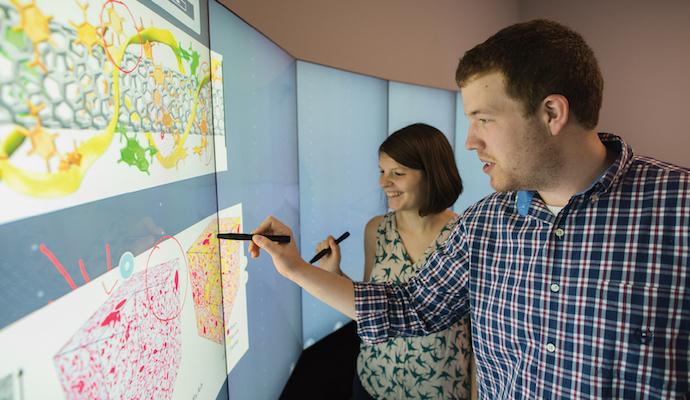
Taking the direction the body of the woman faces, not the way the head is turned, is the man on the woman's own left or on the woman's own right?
on the woman's own left

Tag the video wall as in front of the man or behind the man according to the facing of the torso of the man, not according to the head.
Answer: in front

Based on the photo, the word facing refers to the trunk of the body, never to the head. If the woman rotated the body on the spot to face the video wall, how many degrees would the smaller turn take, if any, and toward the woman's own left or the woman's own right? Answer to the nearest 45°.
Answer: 0° — they already face it

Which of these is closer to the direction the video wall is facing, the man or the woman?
the man

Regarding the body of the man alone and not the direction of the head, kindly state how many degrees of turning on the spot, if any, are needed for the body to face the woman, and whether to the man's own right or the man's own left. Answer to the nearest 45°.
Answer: approximately 90° to the man's own right

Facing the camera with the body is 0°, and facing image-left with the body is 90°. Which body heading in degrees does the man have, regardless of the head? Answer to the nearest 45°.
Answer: approximately 45°

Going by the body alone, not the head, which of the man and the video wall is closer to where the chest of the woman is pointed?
the video wall

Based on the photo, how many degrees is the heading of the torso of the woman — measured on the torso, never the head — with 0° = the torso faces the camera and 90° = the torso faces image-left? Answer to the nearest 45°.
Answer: approximately 45°

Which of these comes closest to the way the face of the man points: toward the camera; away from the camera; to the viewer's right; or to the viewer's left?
to the viewer's left
